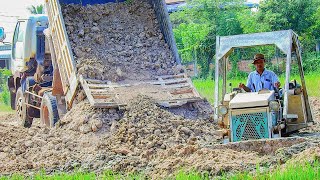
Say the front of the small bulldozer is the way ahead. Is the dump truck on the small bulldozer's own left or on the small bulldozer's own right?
on the small bulldozer's own right

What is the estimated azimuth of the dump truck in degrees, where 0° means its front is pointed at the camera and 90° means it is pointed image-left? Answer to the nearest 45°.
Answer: approximately 135°

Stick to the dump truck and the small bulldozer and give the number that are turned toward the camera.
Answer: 1

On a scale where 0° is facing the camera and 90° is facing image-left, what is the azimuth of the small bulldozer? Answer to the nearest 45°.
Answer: approximately 0°

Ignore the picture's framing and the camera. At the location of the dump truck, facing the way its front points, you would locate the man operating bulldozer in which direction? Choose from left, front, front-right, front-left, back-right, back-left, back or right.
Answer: back

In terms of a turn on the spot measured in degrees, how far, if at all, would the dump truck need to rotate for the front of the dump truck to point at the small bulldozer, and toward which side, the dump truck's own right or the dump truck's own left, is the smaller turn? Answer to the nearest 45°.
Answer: approximately 180°
